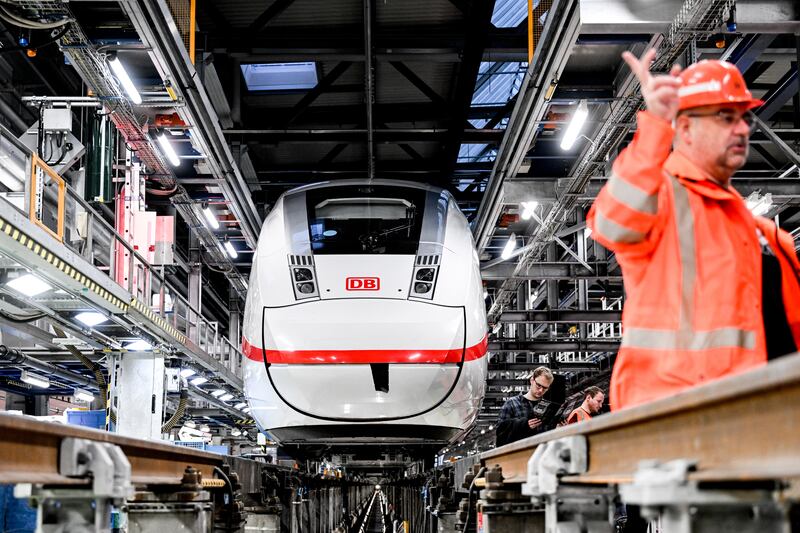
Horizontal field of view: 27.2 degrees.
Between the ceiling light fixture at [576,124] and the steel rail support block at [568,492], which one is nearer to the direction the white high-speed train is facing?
the steel rail support block

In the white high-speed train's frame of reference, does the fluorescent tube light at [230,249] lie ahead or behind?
behind

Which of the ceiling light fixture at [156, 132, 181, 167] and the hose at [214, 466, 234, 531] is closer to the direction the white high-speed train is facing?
the hose

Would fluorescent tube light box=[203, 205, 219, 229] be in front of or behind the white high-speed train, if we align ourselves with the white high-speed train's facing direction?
behind

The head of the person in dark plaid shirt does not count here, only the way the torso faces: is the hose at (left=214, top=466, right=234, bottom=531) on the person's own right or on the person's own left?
on the person's own right
